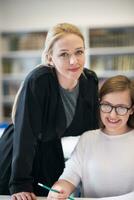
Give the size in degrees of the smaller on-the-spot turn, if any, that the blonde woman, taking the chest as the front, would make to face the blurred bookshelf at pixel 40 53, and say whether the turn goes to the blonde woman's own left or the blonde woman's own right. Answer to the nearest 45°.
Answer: approximately 135° to the blonde woman's own left

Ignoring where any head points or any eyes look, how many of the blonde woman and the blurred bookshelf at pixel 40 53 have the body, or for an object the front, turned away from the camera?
0

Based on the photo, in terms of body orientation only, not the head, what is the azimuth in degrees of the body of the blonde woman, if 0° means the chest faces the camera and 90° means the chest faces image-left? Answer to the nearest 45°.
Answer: approximately 315°

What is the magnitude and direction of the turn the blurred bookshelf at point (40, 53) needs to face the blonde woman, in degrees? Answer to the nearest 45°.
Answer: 0° — it already faces them

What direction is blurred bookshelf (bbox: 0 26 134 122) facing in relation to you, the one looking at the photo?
facing the viewer

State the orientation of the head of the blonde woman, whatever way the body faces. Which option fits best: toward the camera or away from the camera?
toward the camera
